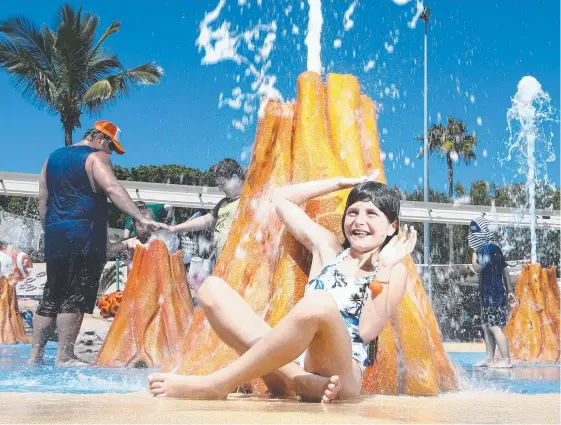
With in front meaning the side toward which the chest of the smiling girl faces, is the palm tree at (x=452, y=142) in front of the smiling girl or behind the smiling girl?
behind

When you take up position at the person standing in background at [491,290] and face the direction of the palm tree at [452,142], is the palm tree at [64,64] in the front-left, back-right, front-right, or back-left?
front-left

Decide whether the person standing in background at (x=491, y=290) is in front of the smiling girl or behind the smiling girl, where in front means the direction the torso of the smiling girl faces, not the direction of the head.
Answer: behind

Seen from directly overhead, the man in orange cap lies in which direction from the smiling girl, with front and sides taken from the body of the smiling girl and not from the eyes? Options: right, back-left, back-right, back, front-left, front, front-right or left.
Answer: right

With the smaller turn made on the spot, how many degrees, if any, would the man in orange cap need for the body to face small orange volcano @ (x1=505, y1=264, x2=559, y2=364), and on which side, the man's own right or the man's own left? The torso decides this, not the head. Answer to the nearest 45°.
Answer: approximately 45° to the man's own right

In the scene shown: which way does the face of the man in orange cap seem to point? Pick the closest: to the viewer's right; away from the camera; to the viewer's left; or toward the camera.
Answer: to the viewer's right

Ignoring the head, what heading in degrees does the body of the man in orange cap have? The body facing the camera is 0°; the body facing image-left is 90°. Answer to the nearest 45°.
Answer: approximately 225°

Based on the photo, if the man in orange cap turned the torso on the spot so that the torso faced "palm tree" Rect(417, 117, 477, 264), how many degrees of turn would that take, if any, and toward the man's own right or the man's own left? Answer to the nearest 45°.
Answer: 0° — they already face it

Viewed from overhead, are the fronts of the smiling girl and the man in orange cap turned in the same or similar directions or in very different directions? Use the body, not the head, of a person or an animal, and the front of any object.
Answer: very different directions

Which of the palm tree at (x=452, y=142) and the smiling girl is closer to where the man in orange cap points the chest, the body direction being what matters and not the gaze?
the palm tree

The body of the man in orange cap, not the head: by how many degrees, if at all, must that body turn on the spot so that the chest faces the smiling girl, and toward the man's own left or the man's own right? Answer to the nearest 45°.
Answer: approximately 90° to the man's own right

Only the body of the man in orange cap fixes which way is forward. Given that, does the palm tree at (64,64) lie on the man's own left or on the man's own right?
on the man's own left

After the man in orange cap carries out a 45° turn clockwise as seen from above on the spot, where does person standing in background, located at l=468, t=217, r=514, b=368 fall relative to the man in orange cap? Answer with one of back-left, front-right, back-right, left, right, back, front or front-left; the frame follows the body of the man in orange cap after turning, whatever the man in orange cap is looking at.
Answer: front
